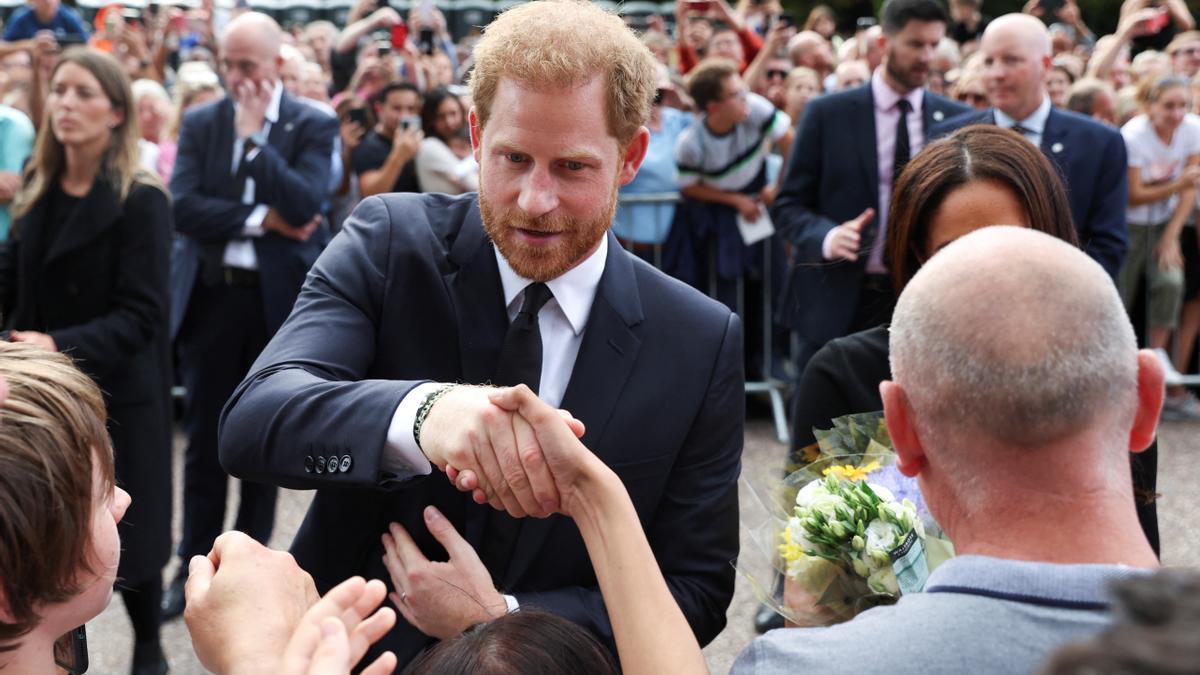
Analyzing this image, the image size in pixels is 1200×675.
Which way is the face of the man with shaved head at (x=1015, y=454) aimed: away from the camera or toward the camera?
away from the camera

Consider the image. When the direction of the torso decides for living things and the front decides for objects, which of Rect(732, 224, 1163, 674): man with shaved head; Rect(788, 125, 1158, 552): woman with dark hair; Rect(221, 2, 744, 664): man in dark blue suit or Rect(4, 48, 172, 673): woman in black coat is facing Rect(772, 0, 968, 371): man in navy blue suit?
the man with shaved head

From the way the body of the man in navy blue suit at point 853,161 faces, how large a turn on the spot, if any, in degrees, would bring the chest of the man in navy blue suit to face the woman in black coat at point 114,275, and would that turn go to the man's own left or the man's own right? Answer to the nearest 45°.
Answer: approximately 90° to the man's own right

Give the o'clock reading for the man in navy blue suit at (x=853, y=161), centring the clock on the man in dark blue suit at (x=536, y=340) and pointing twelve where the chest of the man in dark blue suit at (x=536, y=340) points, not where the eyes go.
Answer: the man in navy blue suit at (x=853, y=161) is roughly at 7 o'clock from the man in dark blue suit at (x=536, y=340).

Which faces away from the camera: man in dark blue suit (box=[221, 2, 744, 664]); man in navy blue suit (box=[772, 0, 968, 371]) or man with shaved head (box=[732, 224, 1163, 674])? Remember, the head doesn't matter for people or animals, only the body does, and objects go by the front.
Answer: the man with shaved head

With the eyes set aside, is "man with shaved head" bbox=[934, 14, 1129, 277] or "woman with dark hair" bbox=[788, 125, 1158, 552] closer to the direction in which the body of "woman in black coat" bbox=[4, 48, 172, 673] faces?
the woman with dark hair

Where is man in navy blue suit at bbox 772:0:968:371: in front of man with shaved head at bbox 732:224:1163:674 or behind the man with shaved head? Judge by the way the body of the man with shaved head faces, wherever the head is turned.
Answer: in front

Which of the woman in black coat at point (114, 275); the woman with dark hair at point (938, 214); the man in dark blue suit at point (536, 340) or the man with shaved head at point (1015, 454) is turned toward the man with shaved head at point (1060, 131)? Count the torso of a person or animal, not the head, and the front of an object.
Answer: the man with shaved head at point (1015, 454)

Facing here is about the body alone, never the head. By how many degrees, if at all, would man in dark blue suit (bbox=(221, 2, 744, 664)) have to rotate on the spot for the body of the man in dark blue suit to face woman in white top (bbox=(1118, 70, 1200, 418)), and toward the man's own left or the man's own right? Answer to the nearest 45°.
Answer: approximately 135° to the man's own left

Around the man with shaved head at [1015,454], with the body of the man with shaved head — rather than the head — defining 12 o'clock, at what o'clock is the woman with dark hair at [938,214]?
The woman with dark hair is roughly at 12 o'clock from the man with shaved head.

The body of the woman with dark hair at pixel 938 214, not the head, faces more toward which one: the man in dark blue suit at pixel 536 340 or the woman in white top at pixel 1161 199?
the man in dark blue suit

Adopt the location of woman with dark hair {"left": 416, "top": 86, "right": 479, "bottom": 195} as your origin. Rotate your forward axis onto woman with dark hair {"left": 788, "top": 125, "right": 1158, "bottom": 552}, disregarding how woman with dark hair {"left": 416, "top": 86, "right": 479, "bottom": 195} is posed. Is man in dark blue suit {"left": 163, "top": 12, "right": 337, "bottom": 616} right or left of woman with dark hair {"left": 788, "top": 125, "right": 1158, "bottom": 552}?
right

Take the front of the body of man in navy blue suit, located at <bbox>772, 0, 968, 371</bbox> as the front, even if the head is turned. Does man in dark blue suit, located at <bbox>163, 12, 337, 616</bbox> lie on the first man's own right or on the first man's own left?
on the first man's own right

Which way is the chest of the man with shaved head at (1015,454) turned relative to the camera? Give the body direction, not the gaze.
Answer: away from the camera
